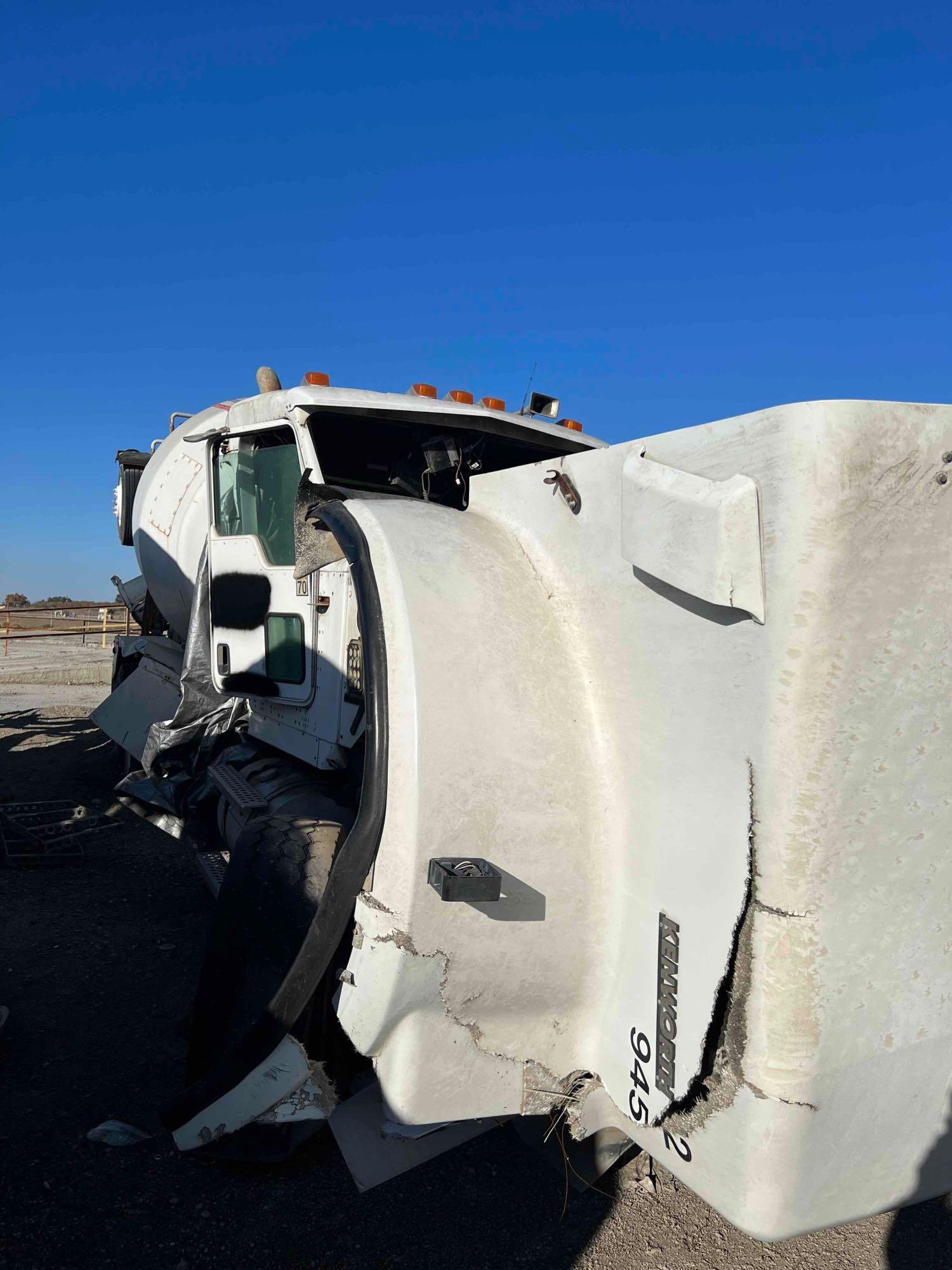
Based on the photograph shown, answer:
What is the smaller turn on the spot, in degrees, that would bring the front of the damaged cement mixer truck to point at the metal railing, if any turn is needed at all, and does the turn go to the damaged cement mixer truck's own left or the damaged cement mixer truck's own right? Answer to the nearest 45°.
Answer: approximately 180°

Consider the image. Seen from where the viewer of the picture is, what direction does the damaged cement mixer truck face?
facing the viewer and to the right of the viewer
